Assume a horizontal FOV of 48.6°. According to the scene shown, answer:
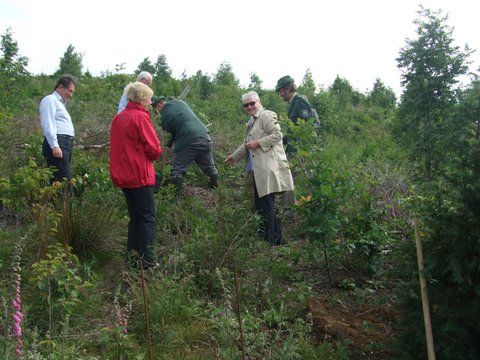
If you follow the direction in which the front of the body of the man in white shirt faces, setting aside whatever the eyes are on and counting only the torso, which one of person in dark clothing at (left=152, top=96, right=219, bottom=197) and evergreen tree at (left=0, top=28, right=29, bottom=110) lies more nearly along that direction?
the person in dark clothing

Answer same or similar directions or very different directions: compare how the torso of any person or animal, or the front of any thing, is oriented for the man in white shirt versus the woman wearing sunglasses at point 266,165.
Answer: very different directions

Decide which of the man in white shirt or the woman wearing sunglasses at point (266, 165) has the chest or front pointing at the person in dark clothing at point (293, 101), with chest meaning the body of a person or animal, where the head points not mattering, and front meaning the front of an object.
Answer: the man in white shirt

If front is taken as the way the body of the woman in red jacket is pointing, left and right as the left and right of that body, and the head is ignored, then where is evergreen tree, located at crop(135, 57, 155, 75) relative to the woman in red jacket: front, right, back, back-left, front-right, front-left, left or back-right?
front-left

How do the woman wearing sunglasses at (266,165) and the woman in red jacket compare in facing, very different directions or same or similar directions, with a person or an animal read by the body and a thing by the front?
very different directions

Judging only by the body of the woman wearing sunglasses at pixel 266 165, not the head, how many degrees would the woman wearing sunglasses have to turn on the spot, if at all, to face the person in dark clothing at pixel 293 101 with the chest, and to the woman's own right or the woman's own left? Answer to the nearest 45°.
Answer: approximately 180°

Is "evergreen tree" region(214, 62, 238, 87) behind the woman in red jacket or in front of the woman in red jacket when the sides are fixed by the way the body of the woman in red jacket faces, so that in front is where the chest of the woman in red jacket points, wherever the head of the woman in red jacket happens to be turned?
in front

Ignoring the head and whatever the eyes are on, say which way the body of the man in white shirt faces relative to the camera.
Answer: to the viewer's right

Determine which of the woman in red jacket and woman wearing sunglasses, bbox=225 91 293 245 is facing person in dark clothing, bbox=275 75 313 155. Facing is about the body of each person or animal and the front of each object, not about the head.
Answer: the woman in red jacket

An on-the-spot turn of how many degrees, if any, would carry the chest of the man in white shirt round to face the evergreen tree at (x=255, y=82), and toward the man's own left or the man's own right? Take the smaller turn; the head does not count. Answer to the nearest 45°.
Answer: approximately 45° to the man's own left

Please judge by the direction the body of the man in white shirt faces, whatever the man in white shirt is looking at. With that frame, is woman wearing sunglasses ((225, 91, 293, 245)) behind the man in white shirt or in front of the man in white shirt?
in front

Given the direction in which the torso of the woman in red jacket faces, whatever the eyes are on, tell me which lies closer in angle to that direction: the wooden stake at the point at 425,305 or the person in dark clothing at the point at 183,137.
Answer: the person in dark clothing

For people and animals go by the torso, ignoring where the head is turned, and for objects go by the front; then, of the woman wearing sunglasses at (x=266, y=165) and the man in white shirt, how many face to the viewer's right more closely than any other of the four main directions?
1

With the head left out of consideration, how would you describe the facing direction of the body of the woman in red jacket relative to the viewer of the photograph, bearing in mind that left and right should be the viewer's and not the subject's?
facing away from the viewer and to the right of the viewer

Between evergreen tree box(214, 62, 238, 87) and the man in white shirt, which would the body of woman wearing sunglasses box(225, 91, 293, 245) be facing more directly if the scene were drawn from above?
the man in white shirt

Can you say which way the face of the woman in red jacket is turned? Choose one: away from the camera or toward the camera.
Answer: away from the camera
